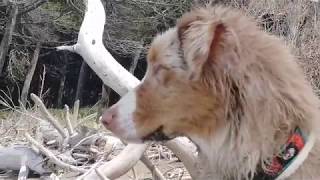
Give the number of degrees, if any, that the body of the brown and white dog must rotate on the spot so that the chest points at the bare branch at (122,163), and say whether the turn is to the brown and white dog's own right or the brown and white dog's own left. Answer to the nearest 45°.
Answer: approximately 45° to the brown and white dog's own right

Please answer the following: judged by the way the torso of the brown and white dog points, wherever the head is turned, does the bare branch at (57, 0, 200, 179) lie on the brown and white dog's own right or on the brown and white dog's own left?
on the brown and white dog's own right

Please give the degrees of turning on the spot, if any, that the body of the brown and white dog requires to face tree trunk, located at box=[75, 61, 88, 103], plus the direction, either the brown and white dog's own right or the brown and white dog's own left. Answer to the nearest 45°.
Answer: approximately 90° to the brown and white dog's own right

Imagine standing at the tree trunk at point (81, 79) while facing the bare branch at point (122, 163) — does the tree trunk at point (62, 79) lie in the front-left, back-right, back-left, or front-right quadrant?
back-right

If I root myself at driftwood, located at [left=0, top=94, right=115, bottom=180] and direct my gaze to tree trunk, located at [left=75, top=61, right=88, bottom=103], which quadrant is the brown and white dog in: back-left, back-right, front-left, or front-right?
back-right

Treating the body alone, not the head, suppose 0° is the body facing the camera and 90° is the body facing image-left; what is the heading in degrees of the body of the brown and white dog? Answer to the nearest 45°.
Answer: approximately 90°

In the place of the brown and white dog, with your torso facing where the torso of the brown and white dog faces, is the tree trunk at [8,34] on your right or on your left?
on your right
